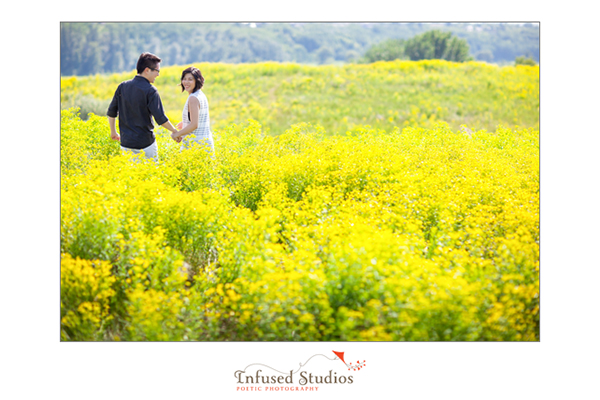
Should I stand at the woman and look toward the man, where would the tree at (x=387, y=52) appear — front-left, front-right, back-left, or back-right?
back-right

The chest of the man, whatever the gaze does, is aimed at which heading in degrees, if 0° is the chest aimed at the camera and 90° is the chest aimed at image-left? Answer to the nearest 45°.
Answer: approximately 225°

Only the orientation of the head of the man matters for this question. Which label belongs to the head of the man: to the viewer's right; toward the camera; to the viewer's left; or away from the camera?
to the viewer's right

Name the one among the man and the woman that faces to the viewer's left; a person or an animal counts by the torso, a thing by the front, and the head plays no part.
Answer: the woman

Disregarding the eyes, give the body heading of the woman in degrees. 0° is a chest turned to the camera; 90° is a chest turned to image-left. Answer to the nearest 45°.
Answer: approximately 90°

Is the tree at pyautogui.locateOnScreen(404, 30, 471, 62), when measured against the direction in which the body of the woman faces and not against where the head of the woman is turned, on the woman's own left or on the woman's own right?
on the woman's own right

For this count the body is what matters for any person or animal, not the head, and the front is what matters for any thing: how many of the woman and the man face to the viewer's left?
1
